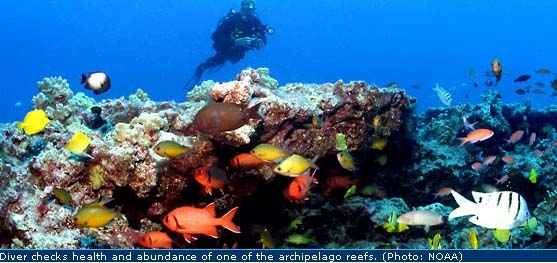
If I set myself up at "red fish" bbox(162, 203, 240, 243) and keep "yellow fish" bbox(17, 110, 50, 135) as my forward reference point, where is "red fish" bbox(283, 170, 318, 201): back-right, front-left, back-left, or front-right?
back-right

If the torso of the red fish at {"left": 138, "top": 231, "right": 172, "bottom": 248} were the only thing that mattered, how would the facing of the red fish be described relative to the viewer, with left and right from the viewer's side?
facing to the left of the viewer

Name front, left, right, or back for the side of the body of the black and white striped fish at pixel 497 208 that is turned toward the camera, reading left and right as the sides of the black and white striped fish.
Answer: right

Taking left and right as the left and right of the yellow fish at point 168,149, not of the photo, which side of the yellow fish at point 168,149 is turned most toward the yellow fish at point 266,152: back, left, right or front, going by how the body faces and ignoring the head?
back

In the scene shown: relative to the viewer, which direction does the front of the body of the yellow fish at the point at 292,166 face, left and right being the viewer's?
facing to the left of the viewer

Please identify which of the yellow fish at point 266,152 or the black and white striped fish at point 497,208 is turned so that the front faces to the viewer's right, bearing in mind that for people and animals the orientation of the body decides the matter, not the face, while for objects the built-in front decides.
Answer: the black and white striped fish

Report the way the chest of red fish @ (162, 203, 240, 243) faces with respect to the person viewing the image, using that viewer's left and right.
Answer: facing to the left of the viewer

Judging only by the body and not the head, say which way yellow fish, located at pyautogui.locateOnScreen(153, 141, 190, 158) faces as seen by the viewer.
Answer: to the viewer's left

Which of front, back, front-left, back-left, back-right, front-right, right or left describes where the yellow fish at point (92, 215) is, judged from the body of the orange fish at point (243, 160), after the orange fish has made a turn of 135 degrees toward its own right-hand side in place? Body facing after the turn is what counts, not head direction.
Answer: back
